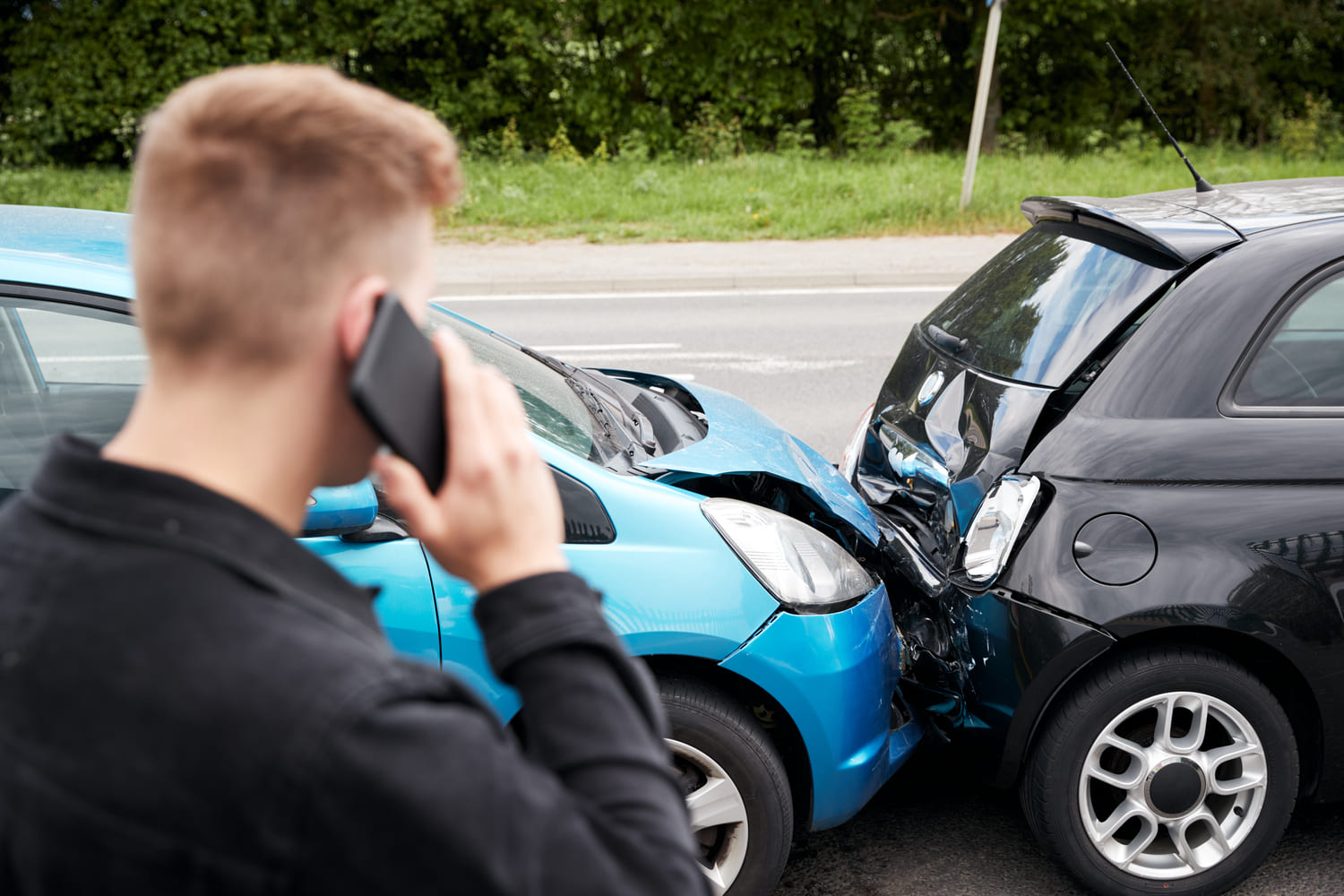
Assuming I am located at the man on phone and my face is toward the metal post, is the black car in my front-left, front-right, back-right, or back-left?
front-right

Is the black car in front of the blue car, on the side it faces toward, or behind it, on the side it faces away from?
in front

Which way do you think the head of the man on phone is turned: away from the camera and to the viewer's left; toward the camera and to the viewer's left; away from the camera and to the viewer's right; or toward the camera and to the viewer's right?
away from the camera and to the viewer's right

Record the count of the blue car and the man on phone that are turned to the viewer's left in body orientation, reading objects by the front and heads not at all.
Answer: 0

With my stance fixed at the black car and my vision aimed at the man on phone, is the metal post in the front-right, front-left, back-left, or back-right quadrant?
back-right

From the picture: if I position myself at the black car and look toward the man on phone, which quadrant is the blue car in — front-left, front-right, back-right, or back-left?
front-right

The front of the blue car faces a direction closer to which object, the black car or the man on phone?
the black car

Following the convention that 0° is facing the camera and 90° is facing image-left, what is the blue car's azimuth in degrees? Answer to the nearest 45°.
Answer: approximately 270°

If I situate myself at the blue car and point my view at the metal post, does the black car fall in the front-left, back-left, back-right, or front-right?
front-right

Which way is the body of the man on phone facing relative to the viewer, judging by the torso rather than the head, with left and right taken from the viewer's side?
facing away from the viewer and to the right of the viewer

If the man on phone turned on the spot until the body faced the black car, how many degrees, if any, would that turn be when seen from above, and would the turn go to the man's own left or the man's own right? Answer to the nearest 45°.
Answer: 0° — they already face it

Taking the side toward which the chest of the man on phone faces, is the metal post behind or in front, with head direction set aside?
in front
